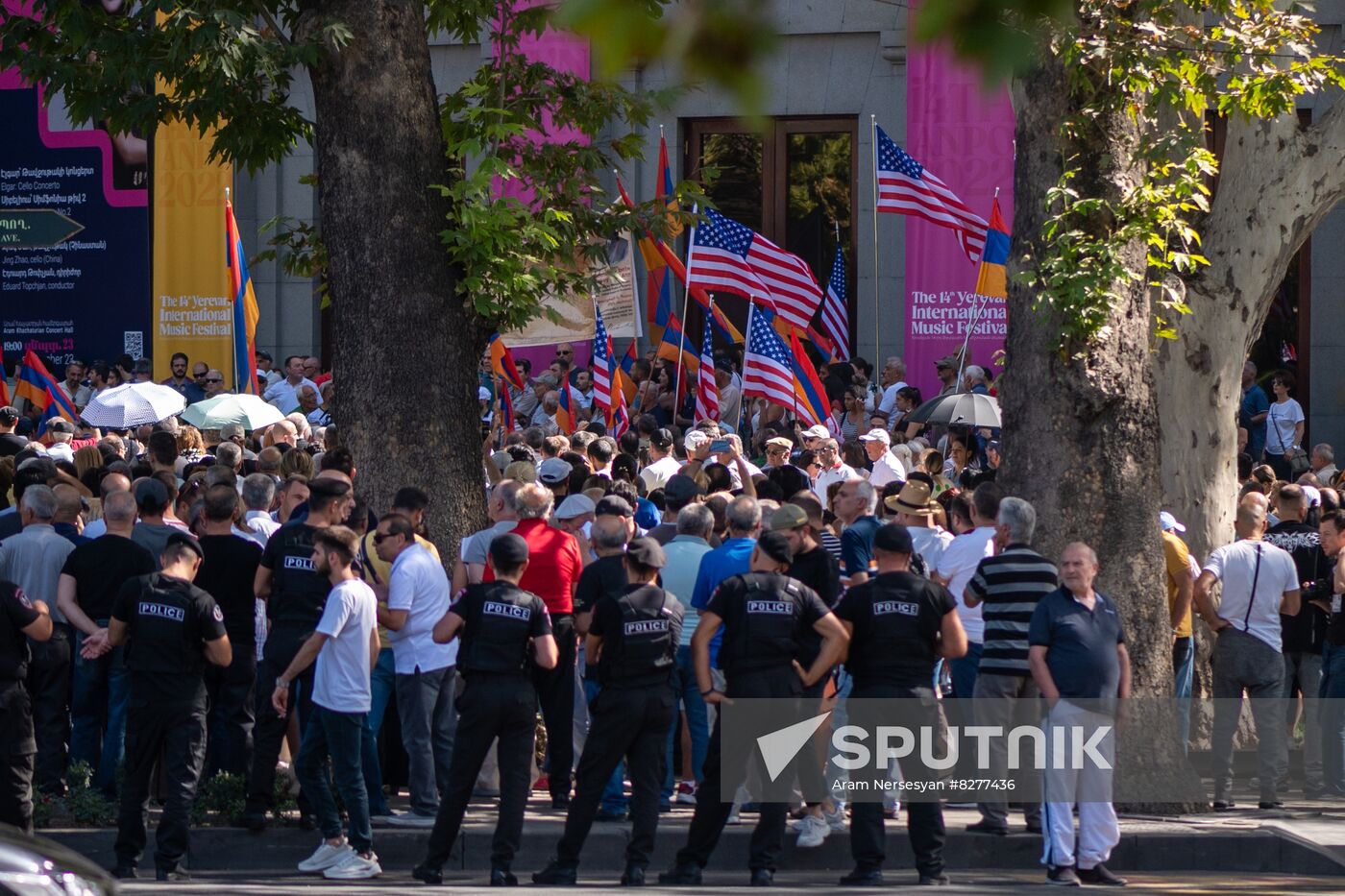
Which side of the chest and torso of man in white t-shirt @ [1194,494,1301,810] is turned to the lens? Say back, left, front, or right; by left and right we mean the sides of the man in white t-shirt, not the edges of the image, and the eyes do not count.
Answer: back

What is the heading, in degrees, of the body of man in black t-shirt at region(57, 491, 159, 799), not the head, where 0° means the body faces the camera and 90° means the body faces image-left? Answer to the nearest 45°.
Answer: approximately 180°

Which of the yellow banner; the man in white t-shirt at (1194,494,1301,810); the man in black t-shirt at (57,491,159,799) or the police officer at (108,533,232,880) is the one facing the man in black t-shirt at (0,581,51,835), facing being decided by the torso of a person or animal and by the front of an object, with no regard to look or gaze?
the yellow banner

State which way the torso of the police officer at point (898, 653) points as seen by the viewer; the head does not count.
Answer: away from the camera

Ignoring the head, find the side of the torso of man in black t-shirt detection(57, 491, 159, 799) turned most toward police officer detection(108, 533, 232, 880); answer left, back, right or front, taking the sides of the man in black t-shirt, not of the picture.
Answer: back

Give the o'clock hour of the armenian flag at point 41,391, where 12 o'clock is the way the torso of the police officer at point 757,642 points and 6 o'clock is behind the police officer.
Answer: The armenian flag is roughly at 11 o'clock from the police officer.

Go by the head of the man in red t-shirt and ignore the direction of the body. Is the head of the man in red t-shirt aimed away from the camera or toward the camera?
away from the camera

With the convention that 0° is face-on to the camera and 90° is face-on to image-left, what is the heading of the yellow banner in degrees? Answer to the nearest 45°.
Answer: approximately 0°

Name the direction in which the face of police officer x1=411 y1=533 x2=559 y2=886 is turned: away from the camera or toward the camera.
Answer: away from the camera

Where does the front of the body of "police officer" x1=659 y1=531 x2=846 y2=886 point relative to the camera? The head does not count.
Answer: away from the camera

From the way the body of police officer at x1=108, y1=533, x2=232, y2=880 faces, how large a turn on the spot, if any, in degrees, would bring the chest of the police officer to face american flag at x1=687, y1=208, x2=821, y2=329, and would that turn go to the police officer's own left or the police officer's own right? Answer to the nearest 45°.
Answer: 0° — they already face it

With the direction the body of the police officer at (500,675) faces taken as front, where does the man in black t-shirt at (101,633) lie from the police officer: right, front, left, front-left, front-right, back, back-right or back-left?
front-left
